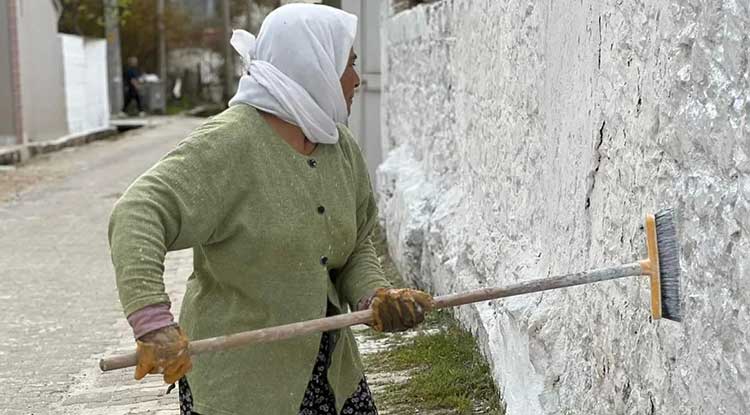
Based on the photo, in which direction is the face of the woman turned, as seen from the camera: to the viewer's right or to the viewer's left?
to the viewer's right

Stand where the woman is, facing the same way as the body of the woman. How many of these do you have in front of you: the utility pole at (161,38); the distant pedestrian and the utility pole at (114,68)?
0

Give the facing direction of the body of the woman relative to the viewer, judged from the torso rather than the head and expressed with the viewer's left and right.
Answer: facing the viewer and to the right of the viewer

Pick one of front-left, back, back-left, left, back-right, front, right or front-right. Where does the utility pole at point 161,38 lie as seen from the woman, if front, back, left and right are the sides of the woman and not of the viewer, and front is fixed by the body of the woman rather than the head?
back-left

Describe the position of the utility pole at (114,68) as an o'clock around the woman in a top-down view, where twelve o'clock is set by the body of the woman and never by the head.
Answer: The utility pole is roughly at 7 o'clock from the woman.

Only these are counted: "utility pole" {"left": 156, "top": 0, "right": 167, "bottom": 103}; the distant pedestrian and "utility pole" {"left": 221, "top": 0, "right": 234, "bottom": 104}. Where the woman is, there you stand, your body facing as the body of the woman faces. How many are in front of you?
0

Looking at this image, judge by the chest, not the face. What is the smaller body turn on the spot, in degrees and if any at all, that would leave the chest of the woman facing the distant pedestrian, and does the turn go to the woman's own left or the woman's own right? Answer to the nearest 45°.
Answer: approximately 135° to the woman's own left

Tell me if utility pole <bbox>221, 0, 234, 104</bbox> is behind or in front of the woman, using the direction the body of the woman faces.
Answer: behind

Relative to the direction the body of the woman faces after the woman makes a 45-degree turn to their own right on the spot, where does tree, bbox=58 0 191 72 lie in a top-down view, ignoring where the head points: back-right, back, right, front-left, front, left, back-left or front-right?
back
